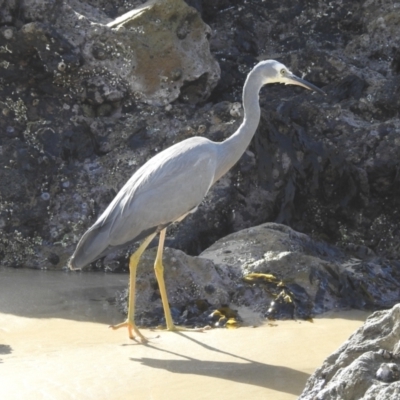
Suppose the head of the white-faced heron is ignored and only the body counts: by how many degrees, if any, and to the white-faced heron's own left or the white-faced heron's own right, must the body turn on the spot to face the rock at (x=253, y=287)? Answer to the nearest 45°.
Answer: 0° — it already faces it

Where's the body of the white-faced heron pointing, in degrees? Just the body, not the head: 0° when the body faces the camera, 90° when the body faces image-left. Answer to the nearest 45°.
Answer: approximately 270°

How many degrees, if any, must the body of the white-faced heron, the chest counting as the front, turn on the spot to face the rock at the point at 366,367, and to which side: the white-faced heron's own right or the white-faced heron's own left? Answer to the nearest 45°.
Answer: approximately 90° to the white-faced heron's own right
